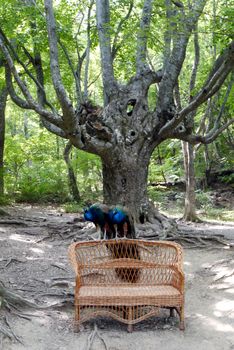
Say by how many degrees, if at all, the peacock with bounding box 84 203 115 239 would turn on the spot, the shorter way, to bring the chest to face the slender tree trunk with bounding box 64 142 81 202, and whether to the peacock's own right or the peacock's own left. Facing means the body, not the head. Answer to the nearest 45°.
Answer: approximately 90° to the peacock's own right

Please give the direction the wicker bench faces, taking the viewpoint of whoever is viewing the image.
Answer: facing the viewer

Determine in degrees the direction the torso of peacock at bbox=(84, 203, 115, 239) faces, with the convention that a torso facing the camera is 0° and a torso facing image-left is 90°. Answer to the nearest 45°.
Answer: approximately 90°

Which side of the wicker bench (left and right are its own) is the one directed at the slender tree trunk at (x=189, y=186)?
back
